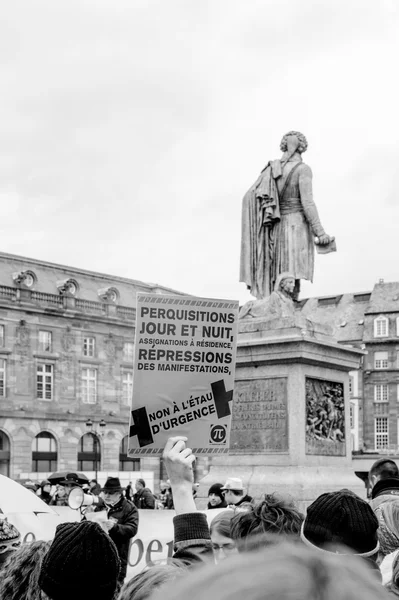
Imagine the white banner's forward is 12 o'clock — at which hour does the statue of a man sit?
The statue of a man is roughly at 7 o'clock from the white banner.

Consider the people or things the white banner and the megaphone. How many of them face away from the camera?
0

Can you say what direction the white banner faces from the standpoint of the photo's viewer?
facing the viewer
